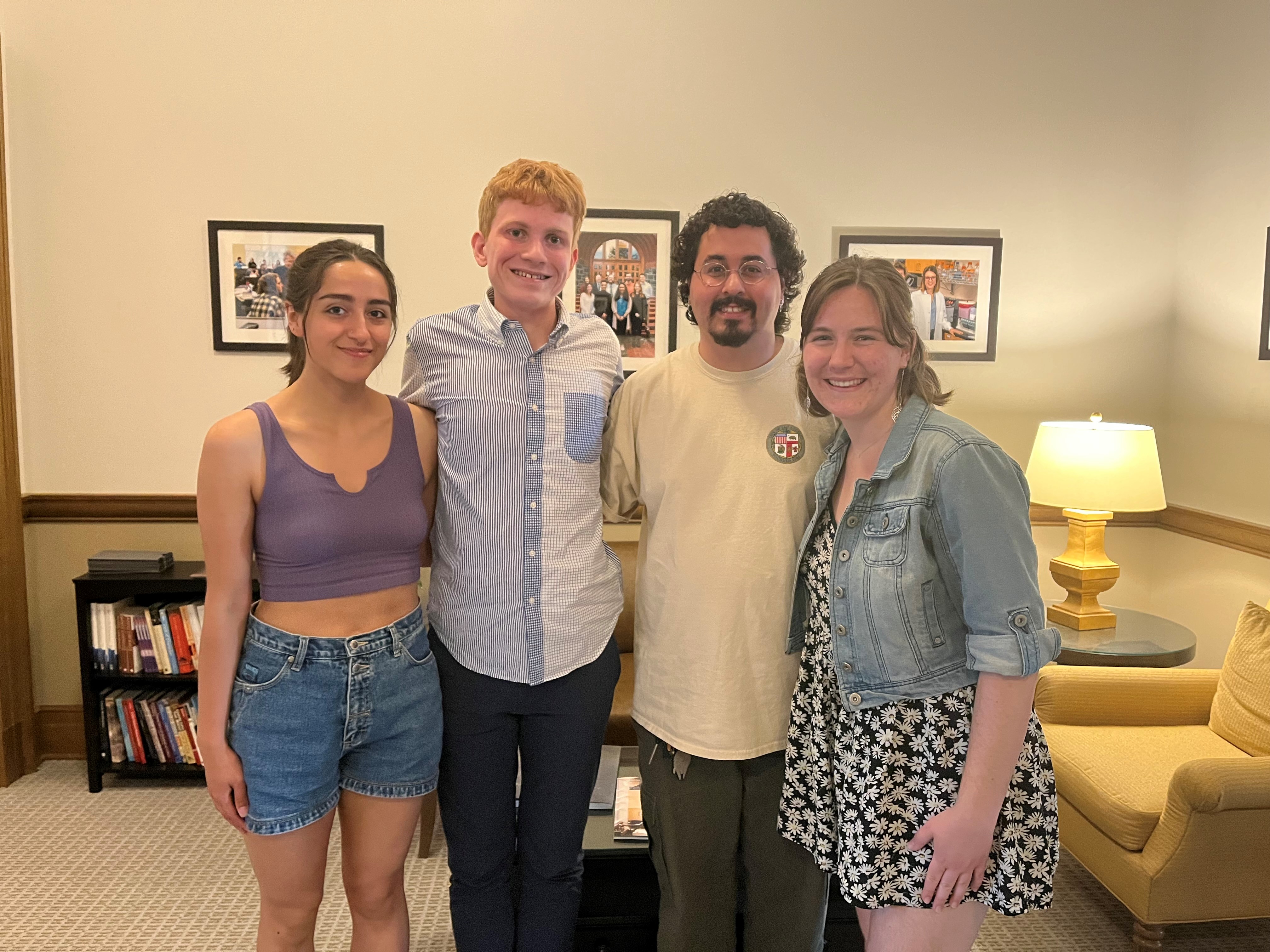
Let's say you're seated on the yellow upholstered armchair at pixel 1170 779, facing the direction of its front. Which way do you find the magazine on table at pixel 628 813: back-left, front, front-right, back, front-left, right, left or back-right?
front-left

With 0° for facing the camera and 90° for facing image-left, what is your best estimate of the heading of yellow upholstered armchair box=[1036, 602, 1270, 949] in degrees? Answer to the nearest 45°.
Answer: approximately 90°

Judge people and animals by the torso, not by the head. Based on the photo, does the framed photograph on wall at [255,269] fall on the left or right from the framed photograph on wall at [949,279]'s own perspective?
on its right

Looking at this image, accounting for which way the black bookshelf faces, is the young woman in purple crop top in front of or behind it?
in front

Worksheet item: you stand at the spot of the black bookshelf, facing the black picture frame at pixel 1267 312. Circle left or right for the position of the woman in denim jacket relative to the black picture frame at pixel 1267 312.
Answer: right

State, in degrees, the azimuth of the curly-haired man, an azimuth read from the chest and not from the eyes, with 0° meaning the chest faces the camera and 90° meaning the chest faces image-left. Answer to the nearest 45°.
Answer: approximately 0°

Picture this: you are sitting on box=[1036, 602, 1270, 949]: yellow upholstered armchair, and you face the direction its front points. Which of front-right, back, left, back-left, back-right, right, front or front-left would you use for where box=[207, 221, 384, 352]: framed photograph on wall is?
front

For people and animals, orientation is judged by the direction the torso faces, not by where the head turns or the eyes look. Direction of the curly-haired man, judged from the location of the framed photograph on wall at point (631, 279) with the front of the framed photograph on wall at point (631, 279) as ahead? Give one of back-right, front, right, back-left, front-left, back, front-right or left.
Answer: front

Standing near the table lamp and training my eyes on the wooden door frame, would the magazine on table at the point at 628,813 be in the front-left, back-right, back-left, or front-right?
front-left

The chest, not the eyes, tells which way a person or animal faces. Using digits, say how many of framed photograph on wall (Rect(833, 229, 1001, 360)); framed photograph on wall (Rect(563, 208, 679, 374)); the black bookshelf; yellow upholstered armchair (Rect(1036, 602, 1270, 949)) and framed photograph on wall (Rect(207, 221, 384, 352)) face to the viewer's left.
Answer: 1

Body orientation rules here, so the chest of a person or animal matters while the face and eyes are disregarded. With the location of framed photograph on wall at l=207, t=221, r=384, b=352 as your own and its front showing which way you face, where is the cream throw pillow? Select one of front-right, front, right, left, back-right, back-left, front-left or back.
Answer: front-left

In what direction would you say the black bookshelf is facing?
toward the camera

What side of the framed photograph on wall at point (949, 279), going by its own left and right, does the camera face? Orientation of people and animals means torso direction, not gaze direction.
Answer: front

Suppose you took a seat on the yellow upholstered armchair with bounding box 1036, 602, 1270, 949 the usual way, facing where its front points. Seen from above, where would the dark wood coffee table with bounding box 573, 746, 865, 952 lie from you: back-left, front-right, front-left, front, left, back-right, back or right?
front-left
